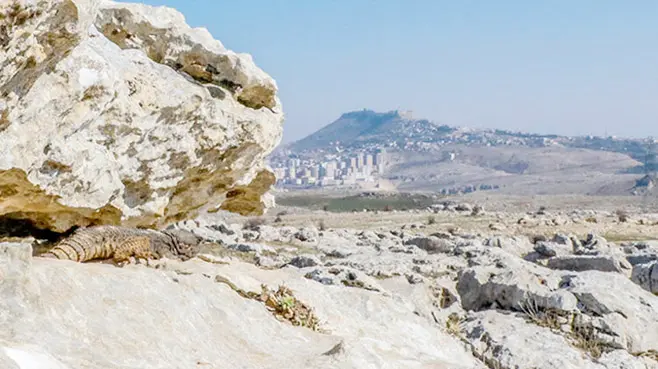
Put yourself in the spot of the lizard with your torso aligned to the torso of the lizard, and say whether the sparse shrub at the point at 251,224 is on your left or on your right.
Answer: on your left

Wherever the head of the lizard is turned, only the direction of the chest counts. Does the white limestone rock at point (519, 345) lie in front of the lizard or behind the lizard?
in front

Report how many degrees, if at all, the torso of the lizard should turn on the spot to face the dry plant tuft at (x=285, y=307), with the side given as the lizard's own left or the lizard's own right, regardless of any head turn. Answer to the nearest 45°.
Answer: approximately 45° to the lizard's own right

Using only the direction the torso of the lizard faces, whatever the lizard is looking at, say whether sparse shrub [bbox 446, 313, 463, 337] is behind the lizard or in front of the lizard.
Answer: in front

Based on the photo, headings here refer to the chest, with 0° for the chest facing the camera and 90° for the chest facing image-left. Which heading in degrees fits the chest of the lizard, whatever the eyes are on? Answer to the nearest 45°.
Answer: approximately 270°

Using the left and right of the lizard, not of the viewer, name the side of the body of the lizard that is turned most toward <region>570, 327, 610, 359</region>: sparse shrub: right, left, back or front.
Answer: front
